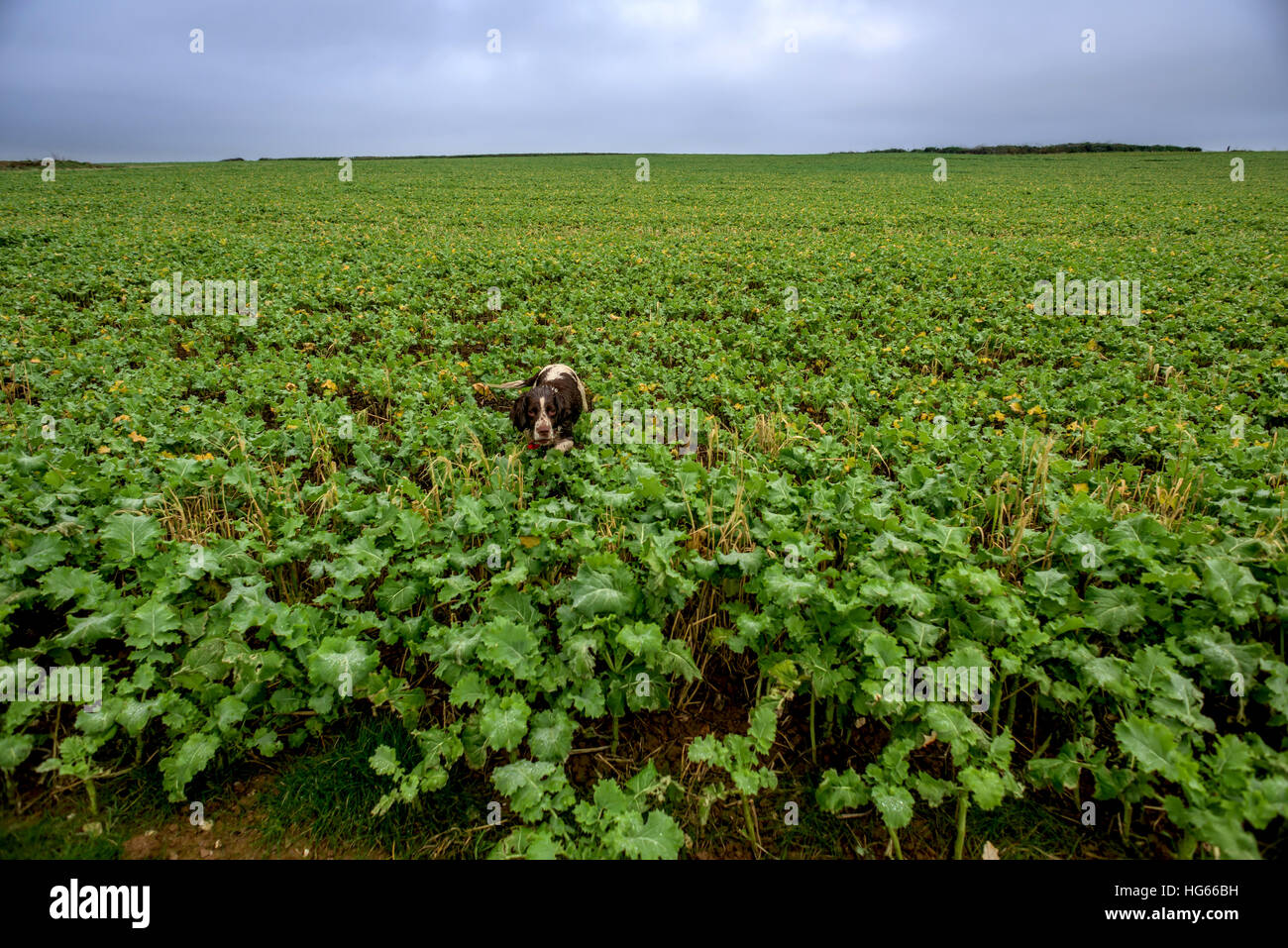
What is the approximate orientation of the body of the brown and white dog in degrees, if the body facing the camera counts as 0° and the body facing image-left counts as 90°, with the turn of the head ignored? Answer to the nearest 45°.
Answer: approximately 0°
